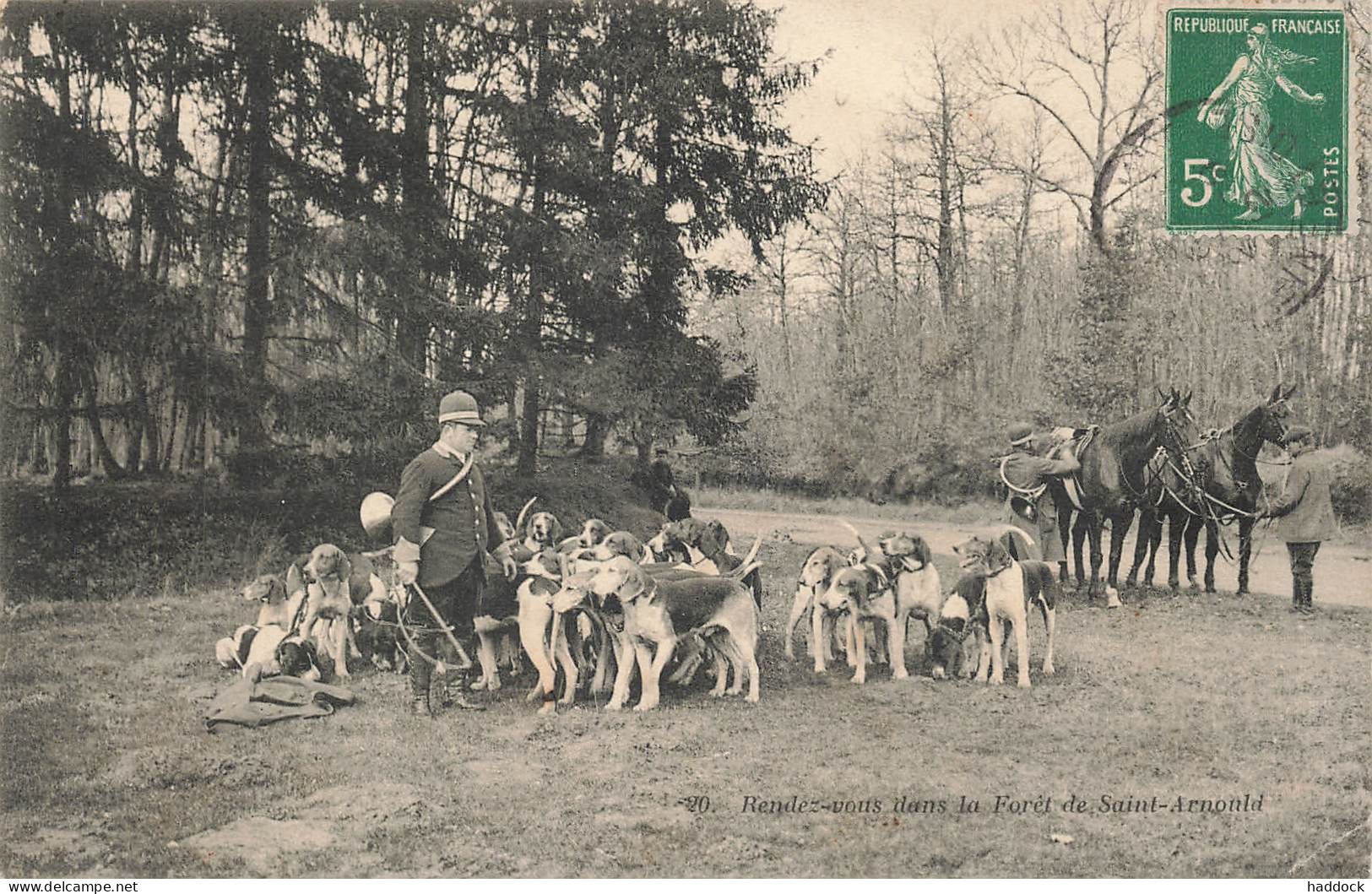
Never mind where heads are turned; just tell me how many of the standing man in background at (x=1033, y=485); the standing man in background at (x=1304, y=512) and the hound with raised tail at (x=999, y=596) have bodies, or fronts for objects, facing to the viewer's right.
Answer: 1

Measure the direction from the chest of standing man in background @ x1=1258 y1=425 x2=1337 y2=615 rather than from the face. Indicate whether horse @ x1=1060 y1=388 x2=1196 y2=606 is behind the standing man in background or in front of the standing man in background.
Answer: in front

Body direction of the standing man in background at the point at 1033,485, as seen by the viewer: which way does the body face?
to the viewer's right

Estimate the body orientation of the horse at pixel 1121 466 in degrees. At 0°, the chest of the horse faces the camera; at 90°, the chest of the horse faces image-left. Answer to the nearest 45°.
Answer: approximately 315°

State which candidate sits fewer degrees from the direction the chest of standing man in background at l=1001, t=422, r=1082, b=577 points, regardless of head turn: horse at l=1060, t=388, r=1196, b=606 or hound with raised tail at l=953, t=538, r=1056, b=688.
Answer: the horse

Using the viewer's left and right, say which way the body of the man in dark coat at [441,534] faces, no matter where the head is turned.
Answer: facing the viewer and to the right of the viewer

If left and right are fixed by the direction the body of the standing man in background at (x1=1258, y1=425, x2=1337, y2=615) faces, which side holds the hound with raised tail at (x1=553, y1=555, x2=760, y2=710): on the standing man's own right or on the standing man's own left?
on the standing man's own left

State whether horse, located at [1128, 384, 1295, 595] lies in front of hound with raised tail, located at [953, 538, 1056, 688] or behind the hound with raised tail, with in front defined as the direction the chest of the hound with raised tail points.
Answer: behind

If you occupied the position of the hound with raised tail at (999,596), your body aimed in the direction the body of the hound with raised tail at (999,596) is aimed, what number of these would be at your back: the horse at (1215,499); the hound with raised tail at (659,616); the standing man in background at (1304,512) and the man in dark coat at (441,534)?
2

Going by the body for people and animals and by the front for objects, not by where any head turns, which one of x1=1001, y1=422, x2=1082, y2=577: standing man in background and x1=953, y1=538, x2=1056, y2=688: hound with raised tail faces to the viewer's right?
the standing man in background

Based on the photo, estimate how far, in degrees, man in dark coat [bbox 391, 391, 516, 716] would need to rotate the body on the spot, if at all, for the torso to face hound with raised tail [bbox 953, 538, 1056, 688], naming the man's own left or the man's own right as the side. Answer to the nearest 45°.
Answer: approximately 45° to the man's own left

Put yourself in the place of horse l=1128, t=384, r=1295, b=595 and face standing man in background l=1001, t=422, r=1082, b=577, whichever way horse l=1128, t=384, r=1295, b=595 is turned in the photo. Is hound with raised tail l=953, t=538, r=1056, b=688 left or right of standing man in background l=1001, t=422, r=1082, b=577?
left
